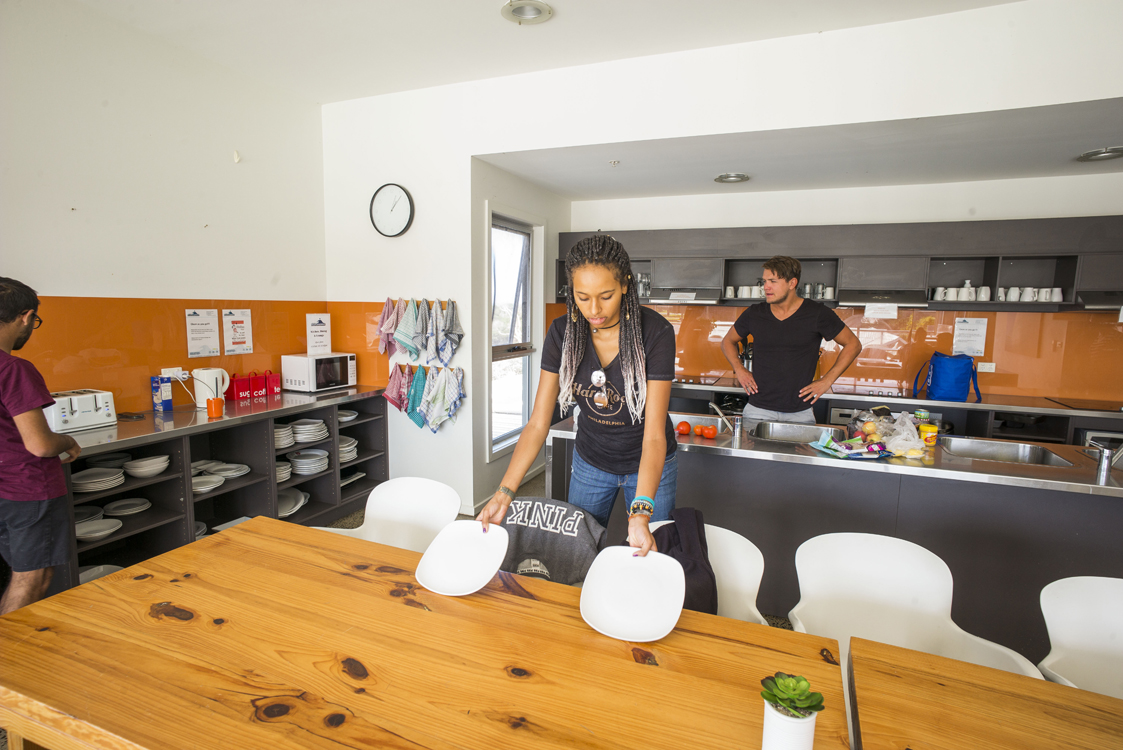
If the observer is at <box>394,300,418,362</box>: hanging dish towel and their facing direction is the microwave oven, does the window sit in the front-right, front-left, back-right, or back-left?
back-right

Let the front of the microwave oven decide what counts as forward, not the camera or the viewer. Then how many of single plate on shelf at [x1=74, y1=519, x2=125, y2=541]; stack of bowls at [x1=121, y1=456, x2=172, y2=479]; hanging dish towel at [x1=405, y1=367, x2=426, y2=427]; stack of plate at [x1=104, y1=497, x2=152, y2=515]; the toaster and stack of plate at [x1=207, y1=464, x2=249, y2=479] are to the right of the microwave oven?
5

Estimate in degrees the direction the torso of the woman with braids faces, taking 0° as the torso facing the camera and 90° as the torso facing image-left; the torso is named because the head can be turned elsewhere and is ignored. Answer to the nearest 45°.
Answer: approximately 0°

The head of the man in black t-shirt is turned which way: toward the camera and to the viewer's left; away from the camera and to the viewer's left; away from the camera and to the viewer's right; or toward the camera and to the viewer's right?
toward the camera and to the viewer's left

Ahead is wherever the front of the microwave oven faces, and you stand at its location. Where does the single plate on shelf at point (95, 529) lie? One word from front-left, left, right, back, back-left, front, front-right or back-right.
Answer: right

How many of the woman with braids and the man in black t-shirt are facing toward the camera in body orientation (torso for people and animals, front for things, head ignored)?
2

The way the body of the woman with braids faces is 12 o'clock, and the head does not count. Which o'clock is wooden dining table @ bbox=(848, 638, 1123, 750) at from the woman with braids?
The wooden dining table is roughly at 11 o'clock from the woman with braids.

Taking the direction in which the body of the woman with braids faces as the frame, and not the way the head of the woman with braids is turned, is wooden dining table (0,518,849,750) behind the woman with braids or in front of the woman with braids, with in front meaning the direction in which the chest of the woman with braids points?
in front

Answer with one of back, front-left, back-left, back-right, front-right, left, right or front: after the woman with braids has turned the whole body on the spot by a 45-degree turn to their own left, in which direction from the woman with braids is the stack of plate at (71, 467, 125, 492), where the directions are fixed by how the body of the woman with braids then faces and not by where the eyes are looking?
back-right

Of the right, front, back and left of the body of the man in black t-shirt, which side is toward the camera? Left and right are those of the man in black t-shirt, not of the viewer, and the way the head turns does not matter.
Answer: front
